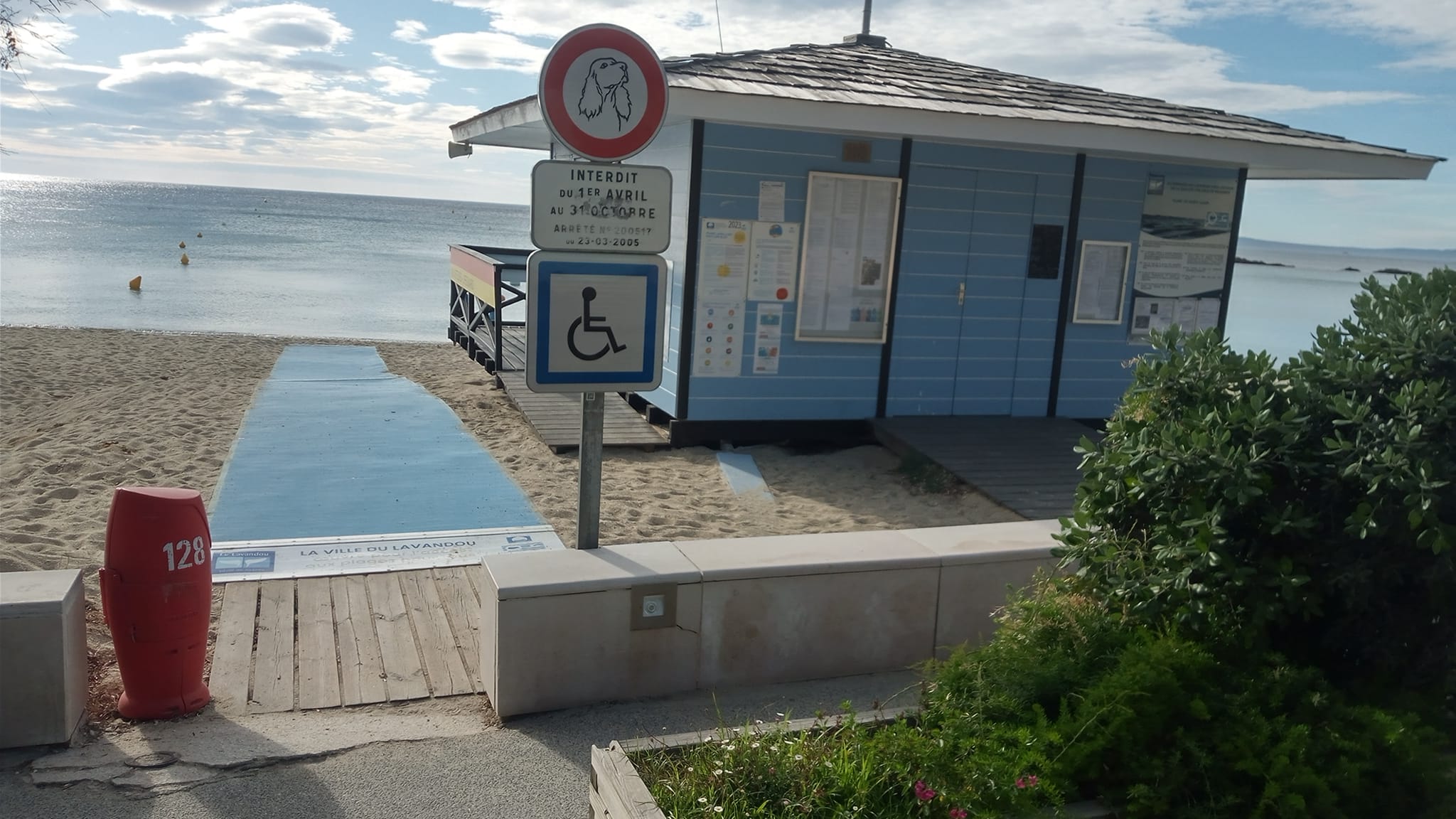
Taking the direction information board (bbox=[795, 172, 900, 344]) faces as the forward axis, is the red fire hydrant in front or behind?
in front

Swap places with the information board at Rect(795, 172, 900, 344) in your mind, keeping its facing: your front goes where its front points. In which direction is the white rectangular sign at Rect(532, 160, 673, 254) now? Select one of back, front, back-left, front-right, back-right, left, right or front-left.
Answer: front

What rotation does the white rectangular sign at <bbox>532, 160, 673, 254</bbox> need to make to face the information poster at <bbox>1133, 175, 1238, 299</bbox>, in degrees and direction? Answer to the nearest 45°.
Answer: approximately 135° to its left

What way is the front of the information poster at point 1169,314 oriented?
toward the camera

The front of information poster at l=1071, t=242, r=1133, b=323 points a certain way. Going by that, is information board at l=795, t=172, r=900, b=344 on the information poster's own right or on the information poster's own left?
on the information poster's own right

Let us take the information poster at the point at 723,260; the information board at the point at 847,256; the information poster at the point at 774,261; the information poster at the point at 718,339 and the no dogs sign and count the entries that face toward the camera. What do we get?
5

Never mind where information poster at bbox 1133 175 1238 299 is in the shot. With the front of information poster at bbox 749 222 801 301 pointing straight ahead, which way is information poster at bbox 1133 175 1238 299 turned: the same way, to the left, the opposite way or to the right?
the same way

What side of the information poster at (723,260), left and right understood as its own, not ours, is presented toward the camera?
front

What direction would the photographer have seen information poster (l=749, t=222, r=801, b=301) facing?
facing the viewer

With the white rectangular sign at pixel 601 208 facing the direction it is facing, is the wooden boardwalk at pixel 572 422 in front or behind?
behind

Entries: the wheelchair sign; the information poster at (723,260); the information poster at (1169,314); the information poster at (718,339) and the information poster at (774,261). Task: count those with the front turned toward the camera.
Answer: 5

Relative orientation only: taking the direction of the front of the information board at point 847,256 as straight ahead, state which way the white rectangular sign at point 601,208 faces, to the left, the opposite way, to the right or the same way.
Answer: the same way

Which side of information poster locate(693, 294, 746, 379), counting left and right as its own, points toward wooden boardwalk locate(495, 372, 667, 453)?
right

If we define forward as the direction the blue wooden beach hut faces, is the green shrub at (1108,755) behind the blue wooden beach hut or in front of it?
in front

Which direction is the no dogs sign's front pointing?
toward the camera

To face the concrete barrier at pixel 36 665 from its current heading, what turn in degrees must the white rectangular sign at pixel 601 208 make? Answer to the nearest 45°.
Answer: approximately 90° to its right

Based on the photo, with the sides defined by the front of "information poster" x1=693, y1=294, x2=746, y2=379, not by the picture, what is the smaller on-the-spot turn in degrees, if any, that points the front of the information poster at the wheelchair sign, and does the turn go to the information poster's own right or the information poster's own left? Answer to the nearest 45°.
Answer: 0° — it already faces it
